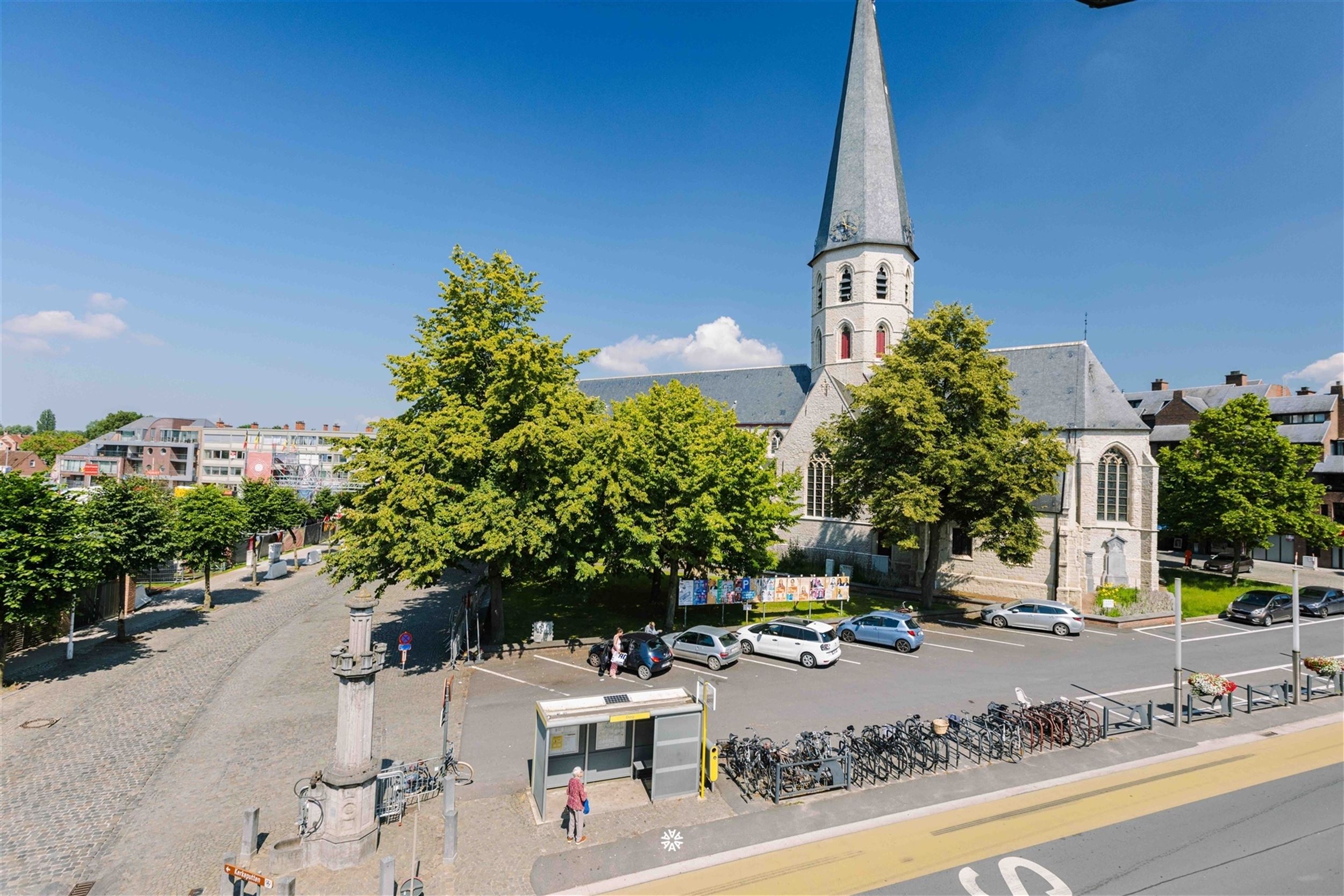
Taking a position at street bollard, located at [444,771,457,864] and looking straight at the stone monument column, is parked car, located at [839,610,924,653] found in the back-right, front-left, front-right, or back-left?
back-right

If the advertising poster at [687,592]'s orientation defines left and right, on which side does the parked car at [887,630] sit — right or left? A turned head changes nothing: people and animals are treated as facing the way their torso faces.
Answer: on its left

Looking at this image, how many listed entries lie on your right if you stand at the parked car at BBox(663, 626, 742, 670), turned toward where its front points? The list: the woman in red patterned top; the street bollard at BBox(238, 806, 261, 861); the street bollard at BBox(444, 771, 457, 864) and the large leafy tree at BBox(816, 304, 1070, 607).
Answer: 1

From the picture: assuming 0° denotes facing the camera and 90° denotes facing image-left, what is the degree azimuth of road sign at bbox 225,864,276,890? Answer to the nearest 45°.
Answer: approximately 45°

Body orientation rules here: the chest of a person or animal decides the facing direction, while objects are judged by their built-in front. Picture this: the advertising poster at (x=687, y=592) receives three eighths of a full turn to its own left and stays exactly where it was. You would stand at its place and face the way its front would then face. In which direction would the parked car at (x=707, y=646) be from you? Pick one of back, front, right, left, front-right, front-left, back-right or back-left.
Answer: back-right

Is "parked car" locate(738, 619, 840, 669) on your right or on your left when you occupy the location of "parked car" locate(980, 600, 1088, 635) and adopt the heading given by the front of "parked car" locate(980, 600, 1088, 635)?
on your left

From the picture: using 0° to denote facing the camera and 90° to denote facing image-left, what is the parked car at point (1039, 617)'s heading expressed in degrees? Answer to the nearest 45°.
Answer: approximately 90°

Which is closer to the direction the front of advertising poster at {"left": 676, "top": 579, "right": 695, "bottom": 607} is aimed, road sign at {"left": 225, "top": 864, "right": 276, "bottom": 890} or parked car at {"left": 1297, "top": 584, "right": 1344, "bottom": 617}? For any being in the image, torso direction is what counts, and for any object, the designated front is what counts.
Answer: the road sign

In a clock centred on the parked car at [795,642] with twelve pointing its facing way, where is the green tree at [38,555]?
The green tree is roughly at 10 o'clock from the parked car.

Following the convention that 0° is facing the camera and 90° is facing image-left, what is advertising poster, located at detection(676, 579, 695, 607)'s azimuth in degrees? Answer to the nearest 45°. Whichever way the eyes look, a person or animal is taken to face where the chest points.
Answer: approximately 0°

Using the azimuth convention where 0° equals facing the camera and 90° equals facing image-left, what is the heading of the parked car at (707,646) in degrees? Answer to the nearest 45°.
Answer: approximately 135°

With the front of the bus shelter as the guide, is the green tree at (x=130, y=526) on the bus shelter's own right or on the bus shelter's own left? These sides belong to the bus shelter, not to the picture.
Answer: on the bus shelter's own right
